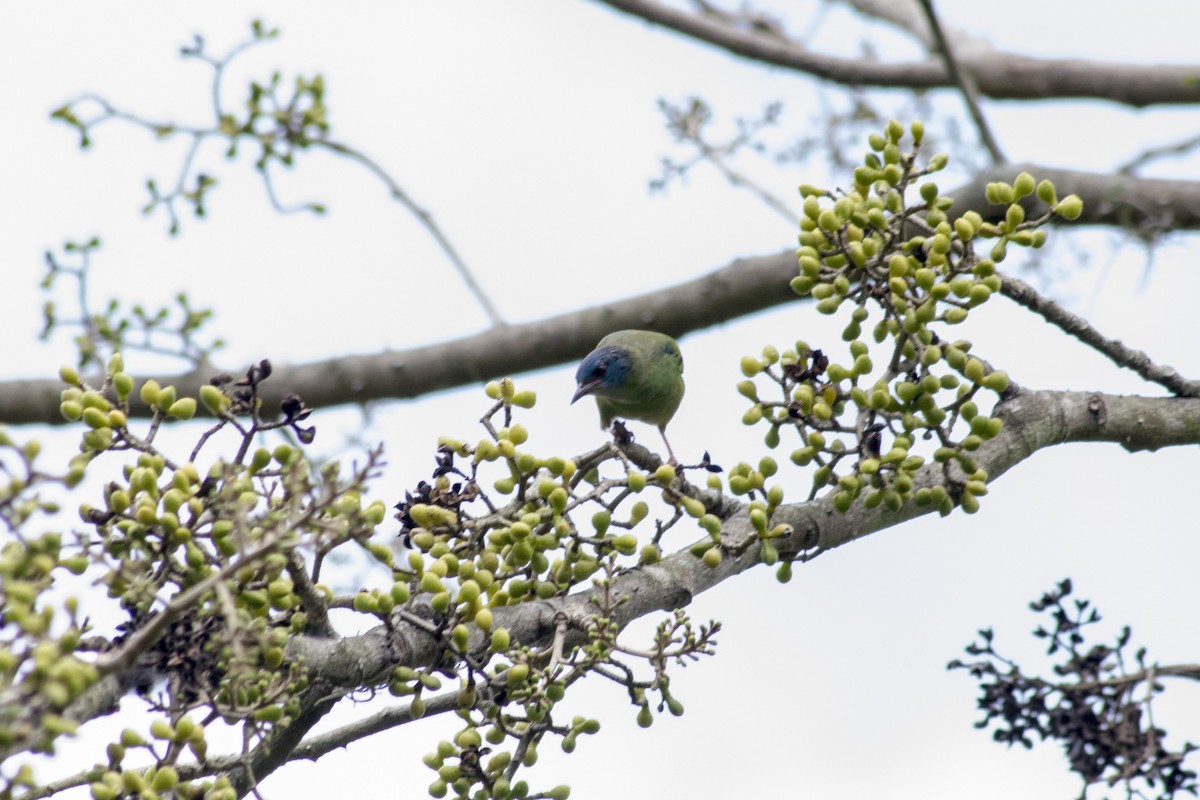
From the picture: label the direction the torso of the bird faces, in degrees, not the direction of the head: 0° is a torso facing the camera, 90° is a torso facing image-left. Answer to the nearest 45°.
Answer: approximately 45°
